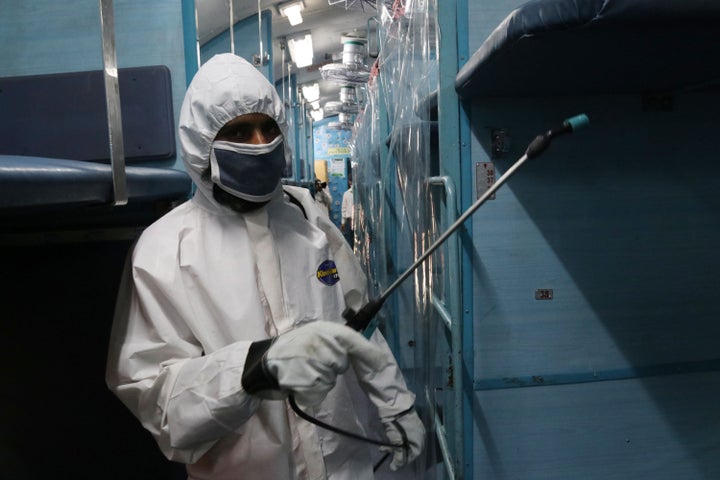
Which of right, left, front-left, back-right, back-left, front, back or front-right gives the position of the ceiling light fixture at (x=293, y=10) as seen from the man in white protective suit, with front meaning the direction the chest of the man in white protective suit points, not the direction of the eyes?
back-left

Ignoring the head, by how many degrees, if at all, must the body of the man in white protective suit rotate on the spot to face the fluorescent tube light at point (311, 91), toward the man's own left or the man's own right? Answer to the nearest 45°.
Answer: approximately 135° to the man's own left

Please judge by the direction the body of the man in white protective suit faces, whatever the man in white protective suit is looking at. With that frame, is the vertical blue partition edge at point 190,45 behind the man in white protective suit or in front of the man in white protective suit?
behind

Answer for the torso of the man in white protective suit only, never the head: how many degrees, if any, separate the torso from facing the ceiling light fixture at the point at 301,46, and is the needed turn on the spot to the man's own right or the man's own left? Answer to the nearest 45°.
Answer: approximately 135° to the man's own left

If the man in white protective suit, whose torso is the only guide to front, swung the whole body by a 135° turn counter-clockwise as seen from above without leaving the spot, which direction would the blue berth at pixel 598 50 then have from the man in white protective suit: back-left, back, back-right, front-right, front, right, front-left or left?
right

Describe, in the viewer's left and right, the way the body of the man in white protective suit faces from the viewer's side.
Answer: facing the viewer and to the right of the viewer

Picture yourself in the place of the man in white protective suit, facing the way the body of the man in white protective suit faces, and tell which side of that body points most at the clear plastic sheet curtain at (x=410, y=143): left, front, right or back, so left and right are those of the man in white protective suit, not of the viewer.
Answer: left

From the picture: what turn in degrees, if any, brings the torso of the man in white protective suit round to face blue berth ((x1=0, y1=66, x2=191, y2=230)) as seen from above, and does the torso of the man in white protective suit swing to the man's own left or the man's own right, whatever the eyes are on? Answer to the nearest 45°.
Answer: approximately 180°

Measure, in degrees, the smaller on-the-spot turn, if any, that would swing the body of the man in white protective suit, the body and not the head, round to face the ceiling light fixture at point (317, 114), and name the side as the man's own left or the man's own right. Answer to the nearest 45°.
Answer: approximately 135° to the man's own left
